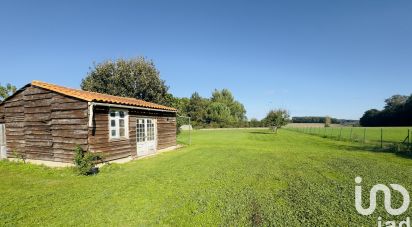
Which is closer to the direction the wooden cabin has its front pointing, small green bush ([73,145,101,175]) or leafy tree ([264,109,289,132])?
the small green bush

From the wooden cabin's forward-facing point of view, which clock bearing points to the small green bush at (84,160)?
The small green bush is roughly at 1 o'clock from the wooden cabin.

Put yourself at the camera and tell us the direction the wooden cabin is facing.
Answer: facing the viewer and to the right of the viewer

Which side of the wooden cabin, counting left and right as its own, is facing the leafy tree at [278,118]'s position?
left
